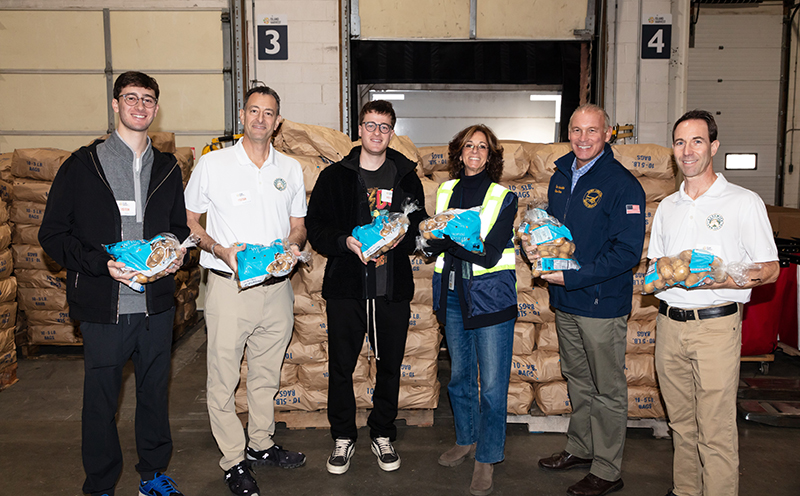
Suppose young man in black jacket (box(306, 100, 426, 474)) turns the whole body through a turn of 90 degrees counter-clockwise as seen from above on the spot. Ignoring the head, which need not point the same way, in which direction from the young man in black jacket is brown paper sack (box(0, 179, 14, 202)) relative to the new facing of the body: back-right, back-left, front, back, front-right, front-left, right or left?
back-left

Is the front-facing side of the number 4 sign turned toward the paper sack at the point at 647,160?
yes

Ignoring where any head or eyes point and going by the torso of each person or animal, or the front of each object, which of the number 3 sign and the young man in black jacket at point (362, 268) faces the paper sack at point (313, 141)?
the number 3 sign

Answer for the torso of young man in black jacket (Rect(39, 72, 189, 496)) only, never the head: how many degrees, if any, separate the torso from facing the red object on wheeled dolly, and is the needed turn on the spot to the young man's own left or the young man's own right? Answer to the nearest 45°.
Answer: approximately 45° to the young man's own left

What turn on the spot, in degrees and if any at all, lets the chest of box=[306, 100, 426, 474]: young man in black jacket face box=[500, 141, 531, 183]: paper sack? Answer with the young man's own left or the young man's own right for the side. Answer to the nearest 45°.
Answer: approximately 135° to the young man's own left

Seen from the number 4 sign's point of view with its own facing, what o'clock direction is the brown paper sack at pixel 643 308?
The brown paper sack is roughly at 12 o'clock from the number 4 sign.
